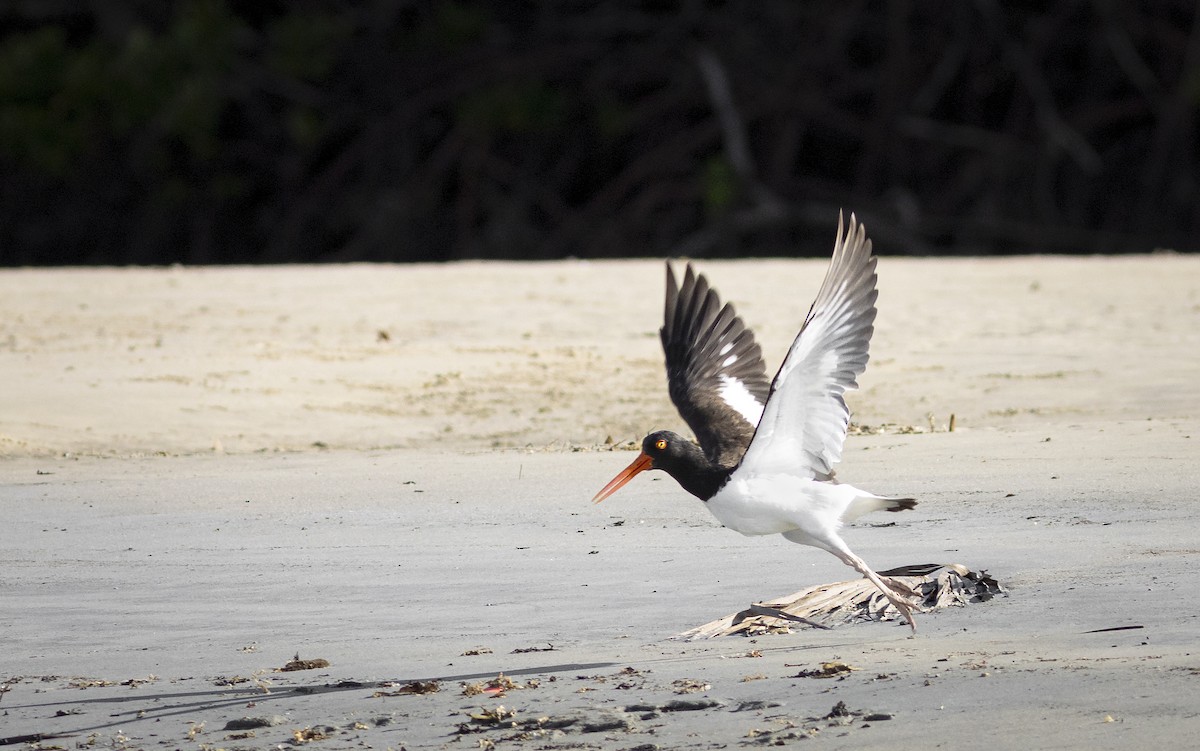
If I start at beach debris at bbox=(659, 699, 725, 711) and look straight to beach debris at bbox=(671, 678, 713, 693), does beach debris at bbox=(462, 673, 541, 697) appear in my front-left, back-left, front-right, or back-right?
front-left

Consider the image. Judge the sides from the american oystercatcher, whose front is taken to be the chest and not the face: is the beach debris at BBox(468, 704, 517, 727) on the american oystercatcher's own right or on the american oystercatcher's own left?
on the american oystercatcher's own left

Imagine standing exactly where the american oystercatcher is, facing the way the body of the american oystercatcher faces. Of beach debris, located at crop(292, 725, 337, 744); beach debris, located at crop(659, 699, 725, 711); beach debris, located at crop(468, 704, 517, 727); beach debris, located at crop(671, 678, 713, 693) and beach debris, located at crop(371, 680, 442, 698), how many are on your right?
0

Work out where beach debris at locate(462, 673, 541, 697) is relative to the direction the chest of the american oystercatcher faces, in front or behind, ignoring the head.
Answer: in front

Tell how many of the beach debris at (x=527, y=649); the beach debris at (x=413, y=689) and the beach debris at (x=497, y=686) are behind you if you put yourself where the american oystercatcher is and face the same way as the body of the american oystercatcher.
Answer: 0

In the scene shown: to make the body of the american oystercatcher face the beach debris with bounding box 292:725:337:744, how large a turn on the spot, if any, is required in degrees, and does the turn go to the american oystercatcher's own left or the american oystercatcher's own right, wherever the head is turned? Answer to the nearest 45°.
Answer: approximately 45° to the american oystercatcher's own left

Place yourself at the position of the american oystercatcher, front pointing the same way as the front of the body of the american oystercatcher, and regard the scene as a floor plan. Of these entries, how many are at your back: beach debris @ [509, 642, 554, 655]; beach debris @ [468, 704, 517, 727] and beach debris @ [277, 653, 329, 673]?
0

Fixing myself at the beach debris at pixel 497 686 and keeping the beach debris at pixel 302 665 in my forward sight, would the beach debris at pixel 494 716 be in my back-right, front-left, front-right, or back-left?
back-left

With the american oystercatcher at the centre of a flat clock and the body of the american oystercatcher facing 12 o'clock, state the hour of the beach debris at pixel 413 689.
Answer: The beach debris is roughly at 11 o'clock from the american oystercatcher.

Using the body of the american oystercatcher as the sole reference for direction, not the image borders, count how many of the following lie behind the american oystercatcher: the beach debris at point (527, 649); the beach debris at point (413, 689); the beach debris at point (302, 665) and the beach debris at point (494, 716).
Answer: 0

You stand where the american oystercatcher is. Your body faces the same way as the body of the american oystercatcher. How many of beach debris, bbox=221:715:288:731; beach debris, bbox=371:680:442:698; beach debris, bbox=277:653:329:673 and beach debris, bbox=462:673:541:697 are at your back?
0

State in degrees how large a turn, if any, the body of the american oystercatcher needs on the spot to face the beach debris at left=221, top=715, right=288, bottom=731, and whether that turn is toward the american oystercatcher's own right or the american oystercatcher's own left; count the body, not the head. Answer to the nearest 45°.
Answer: approximately 45° to the american oystercatcher's own left

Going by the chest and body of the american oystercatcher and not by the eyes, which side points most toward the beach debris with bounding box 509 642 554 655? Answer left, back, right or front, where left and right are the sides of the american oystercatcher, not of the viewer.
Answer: front

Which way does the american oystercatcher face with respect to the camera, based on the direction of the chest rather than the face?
to the viewer's left

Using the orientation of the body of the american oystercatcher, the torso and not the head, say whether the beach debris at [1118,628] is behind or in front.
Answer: behind
